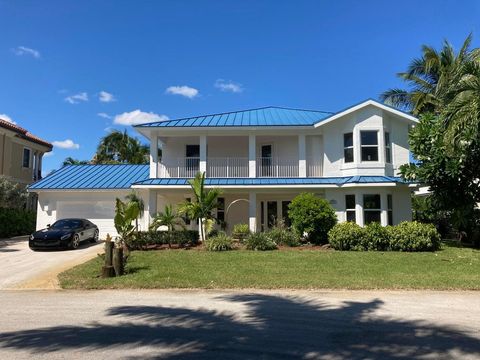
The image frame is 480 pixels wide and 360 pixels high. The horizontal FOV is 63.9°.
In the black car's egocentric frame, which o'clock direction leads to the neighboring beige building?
The neighboring beige building is roughly at 4 o'clock from the black car.

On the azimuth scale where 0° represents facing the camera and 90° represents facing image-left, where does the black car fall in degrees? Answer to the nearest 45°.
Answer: approximately 45°

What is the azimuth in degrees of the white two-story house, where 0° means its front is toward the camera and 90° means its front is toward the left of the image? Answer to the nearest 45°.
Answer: approximately 0°

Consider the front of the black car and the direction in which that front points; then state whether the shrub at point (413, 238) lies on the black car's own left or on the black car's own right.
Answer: on the black car's own left

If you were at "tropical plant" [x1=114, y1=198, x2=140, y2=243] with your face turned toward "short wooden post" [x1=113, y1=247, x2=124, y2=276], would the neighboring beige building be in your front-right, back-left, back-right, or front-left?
back-right

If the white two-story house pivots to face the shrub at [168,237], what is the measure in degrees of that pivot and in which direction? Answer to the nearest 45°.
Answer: approximately 45° to its right

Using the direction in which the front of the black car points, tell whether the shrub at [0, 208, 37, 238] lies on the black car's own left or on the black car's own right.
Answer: on the black car's own right

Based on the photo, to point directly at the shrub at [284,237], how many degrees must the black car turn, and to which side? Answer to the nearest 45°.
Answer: approximately 90° to its left

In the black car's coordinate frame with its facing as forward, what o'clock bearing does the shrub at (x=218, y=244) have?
The shrub is roughly at 9 o'clock from the black car.

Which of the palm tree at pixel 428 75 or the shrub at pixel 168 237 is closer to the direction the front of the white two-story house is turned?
the shrub

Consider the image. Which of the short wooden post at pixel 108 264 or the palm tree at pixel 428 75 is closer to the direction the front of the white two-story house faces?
the short wooden post

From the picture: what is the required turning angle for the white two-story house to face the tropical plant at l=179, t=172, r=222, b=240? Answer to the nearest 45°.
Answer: approximately 45° to its right

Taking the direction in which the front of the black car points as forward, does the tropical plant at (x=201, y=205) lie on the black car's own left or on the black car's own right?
on the black car's own left
